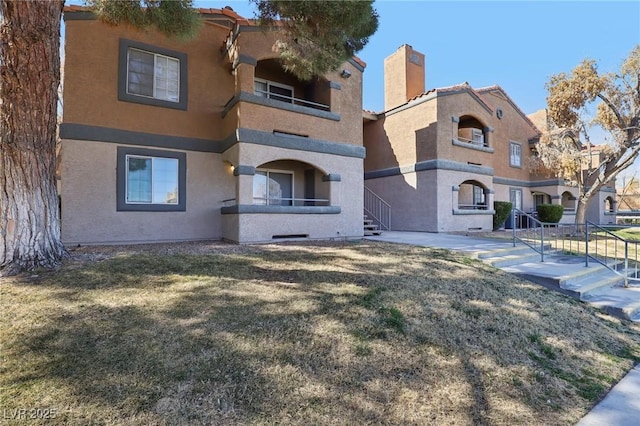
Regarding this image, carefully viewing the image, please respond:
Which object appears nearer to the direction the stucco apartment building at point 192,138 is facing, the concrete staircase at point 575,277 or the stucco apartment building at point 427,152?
the concrete staircase

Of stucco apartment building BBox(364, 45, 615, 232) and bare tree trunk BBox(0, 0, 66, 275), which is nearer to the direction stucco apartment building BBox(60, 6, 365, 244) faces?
the bare tree trunk

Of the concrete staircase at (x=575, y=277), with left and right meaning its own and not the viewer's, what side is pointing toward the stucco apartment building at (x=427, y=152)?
back

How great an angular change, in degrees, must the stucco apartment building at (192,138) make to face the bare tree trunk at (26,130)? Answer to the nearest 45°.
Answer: approximately 45° to its right

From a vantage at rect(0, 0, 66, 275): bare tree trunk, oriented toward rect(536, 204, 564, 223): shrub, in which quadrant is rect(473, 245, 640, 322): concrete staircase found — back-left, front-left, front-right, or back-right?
front-right

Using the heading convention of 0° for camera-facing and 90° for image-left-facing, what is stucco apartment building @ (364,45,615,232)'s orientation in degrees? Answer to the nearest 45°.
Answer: approximately 315°

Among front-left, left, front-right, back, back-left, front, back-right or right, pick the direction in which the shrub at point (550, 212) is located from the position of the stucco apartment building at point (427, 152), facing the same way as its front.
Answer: left

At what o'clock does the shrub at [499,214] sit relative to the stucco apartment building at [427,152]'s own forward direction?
The shrub is roughly at 9 o'clock from the stucco apartment building.

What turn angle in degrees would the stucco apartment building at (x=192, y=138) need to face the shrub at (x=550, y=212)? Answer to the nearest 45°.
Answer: approximately 90° to its left

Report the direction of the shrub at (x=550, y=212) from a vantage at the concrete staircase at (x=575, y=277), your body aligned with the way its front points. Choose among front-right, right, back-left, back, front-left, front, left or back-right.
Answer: back-left

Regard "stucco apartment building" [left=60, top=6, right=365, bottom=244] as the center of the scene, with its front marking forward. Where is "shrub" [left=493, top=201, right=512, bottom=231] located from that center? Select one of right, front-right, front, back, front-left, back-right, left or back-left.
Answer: left

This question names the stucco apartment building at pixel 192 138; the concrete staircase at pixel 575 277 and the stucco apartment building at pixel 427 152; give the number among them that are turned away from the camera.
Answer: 0

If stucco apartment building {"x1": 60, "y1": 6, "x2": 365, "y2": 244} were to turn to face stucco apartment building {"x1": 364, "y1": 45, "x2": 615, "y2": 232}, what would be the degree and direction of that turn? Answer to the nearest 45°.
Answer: approximately 90° to its left

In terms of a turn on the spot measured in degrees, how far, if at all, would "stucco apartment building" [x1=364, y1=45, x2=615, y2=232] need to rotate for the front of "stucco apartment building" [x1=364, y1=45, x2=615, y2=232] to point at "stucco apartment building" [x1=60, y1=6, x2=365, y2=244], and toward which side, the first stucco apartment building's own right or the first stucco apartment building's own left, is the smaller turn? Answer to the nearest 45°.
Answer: approximately 90° to the first stucco apartment building's own right

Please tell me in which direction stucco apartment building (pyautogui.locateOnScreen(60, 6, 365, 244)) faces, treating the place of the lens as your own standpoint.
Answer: facing the viewer

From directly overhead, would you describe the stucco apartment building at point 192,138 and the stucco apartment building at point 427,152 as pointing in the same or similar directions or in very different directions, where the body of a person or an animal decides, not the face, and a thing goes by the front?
same or similar directions
